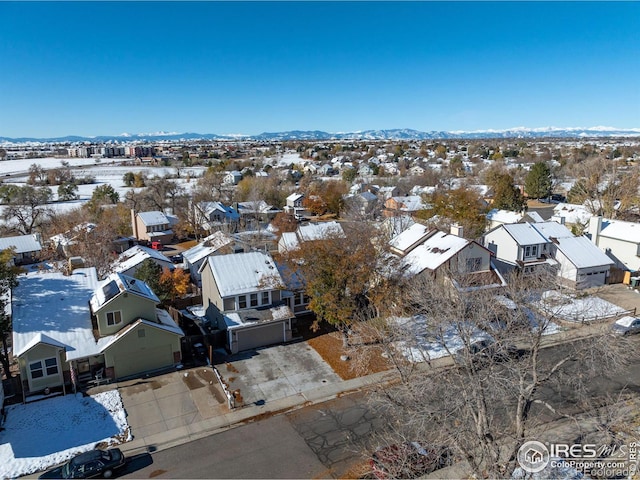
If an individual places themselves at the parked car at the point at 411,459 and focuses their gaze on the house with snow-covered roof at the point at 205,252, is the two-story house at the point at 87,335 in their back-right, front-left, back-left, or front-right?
front-left

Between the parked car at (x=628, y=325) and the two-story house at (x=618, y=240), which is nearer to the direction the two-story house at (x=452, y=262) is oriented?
the parked car

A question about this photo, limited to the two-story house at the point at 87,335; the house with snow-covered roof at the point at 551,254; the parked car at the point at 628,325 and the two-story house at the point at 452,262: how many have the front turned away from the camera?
0

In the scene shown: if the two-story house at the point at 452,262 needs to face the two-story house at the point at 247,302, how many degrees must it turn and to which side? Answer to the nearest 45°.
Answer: approximately 90° to its right

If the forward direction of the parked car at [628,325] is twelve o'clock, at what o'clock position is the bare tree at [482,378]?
The bare tree is roughly at 11 o'clock from the parked car.

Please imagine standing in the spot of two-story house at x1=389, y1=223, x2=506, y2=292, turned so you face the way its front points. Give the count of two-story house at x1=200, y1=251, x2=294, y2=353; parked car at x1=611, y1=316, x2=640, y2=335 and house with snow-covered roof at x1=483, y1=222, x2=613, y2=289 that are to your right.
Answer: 1

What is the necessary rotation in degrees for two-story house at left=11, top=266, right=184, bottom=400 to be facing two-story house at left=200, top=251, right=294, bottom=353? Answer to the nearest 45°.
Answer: approximately 90° to its left

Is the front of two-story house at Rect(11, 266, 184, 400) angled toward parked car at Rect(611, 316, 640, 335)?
no

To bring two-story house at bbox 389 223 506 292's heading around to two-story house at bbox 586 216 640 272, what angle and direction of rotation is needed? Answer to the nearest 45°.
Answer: approximately 90° to its left

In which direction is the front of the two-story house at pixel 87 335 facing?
toward the camera

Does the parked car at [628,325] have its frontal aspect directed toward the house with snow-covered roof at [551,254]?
no

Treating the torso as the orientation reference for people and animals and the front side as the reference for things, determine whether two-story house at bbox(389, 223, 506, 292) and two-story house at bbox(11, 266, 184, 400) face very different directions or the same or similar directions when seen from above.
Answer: same or similar directions

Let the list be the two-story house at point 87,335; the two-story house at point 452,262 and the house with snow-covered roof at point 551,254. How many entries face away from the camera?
0

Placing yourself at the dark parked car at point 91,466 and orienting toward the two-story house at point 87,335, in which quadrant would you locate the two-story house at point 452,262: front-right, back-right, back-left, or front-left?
front-right

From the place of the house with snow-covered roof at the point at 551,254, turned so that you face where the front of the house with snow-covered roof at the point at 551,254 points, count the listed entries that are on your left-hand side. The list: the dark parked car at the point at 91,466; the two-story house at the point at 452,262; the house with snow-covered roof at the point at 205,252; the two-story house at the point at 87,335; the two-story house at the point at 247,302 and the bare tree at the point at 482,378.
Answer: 0

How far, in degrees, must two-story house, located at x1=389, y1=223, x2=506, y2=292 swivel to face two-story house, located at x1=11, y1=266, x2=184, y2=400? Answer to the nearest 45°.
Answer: approximately 90° to its right

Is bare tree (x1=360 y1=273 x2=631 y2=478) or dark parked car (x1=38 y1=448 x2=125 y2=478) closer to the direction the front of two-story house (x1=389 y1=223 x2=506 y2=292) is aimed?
the bare tree

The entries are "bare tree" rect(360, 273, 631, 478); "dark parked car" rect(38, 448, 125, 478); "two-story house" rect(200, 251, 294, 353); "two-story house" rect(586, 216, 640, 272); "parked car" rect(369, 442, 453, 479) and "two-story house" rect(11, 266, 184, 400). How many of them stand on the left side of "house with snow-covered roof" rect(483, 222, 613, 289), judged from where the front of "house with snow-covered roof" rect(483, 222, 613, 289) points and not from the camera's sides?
1
